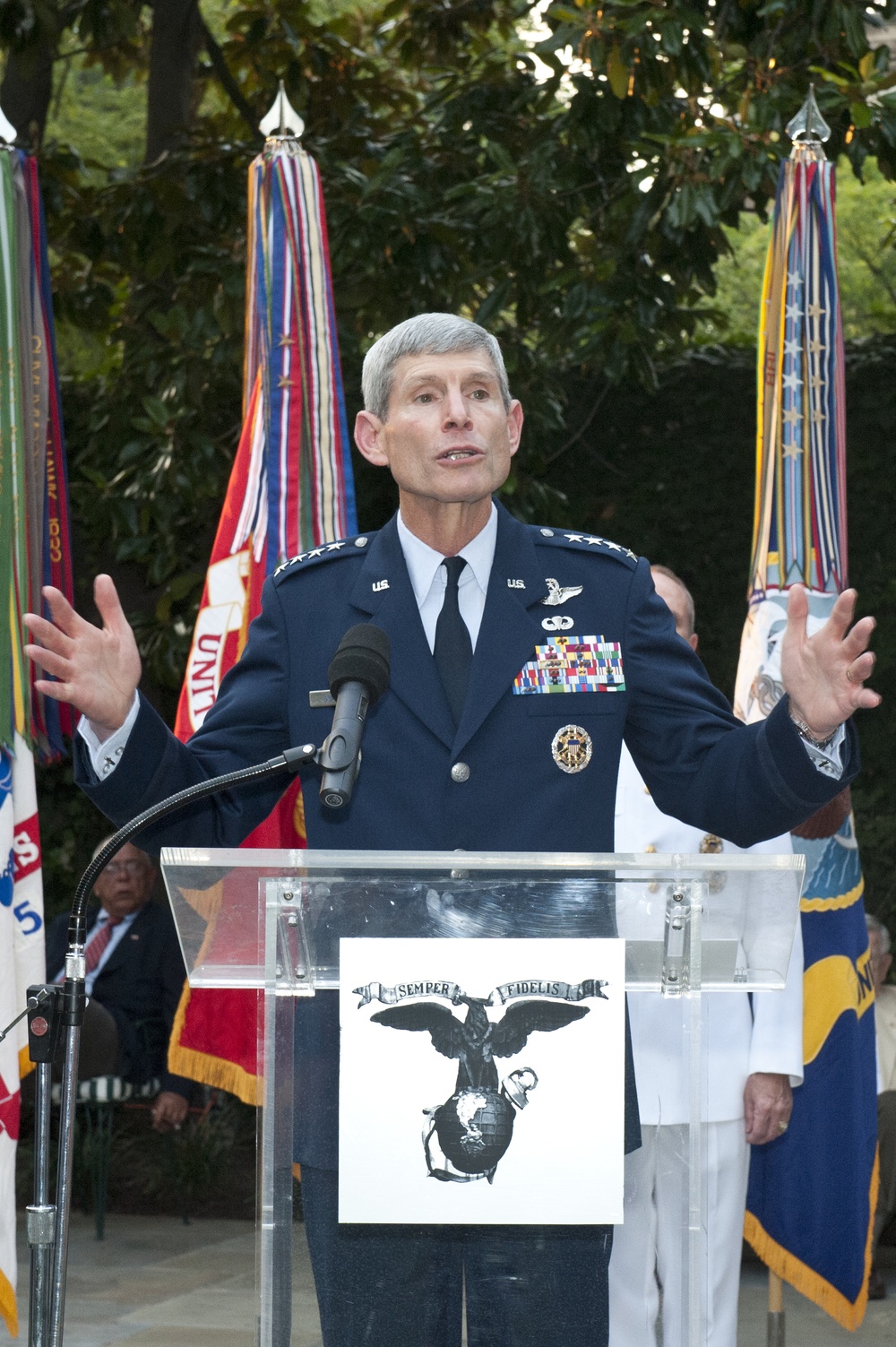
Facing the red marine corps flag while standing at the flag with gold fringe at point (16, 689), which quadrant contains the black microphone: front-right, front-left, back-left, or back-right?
front-right

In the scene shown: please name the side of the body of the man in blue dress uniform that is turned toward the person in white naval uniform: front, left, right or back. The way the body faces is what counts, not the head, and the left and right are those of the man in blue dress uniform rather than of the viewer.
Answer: back

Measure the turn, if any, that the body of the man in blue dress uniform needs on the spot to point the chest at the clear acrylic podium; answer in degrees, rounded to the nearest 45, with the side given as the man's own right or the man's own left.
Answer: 0° — they already face it

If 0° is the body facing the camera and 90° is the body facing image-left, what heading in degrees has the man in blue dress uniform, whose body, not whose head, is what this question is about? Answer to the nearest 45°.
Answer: approximately 0°

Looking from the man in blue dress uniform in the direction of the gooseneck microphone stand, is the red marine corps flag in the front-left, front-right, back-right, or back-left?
back-right
